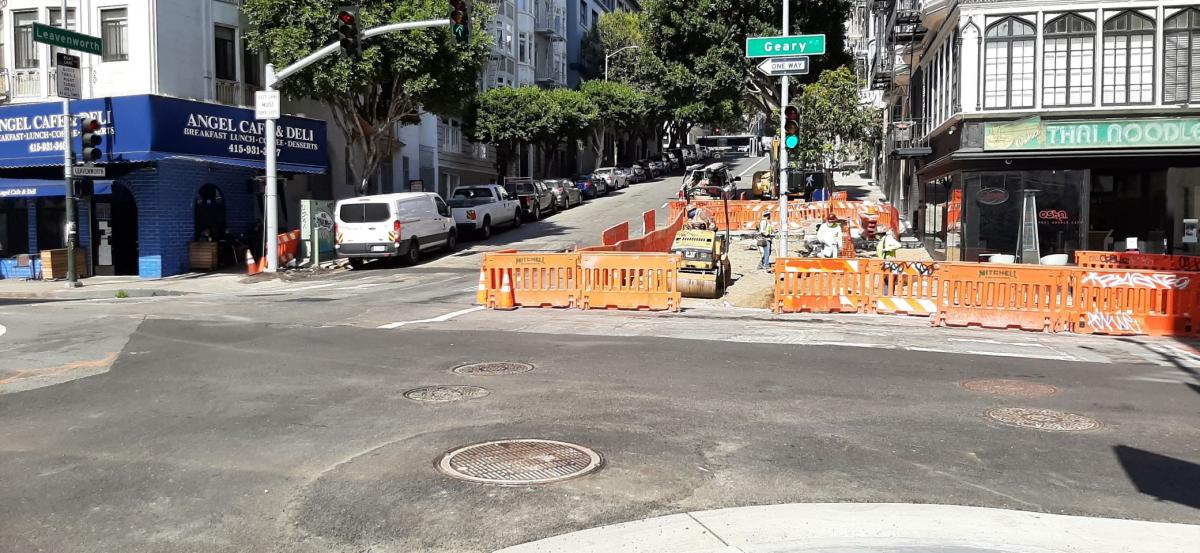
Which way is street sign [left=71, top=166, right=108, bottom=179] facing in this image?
toward the camera

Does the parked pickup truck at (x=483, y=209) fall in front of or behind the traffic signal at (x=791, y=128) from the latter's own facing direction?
behind

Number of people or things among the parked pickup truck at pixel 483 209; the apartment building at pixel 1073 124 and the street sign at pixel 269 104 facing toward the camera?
2

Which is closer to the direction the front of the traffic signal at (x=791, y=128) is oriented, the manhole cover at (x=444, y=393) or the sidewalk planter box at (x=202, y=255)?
the manhole cover

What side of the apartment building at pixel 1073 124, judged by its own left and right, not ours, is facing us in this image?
front

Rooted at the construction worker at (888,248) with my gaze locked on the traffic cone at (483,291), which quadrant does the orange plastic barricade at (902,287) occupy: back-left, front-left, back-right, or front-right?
front-left

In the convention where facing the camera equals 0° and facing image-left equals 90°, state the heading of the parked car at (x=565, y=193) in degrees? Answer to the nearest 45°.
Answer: approximately 225°

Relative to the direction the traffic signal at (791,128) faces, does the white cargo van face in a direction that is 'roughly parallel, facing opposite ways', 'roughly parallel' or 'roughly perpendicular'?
roughly parallel, facing opposite ways

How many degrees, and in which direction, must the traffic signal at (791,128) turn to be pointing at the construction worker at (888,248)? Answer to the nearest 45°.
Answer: approximately 135° to its left

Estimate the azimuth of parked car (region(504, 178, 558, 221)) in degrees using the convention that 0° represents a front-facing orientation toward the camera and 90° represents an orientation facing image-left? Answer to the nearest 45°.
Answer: approximately 225°

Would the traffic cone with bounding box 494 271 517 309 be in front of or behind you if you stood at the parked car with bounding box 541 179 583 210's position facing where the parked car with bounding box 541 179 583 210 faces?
behind

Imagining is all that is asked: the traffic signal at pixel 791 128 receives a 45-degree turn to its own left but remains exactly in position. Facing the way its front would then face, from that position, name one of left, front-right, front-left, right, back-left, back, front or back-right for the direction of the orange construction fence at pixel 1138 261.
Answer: front-left

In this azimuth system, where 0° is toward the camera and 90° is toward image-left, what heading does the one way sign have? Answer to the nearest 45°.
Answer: approximately 0°
